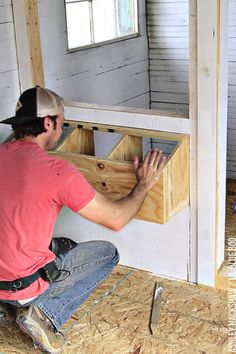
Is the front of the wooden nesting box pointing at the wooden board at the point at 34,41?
no

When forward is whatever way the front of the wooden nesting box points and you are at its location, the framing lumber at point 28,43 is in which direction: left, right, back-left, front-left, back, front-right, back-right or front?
right

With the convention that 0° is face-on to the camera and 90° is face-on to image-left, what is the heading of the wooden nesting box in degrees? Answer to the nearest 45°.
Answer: approximately 45°
